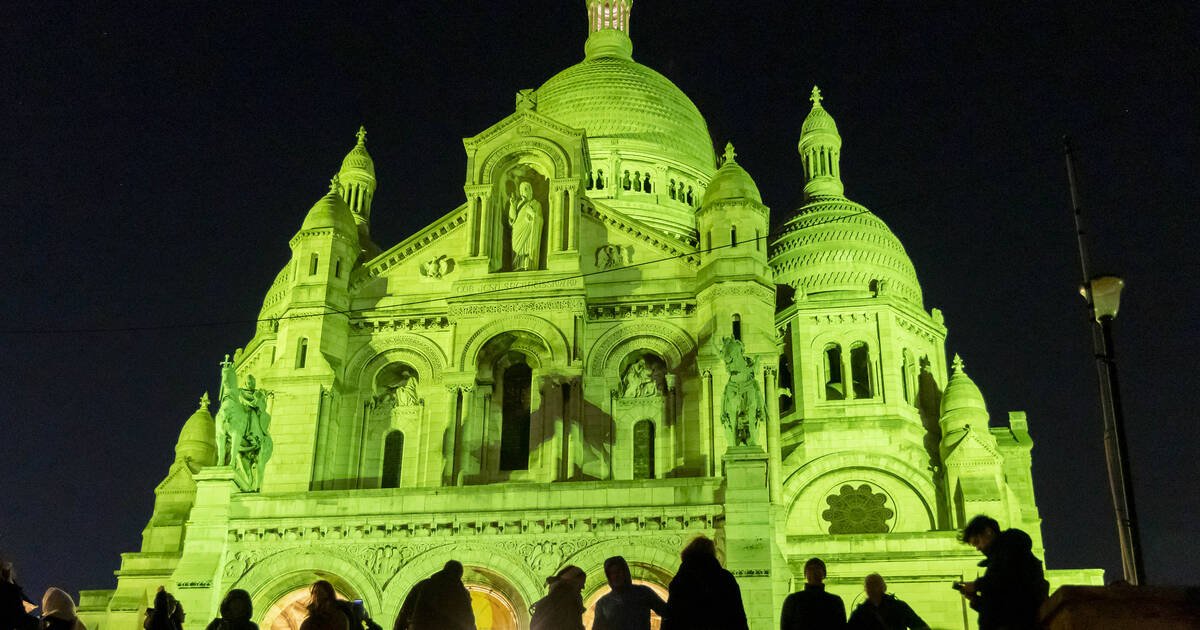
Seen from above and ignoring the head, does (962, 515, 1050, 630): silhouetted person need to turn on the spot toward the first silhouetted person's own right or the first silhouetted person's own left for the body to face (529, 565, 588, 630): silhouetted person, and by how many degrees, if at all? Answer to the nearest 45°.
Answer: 0° — they already face them

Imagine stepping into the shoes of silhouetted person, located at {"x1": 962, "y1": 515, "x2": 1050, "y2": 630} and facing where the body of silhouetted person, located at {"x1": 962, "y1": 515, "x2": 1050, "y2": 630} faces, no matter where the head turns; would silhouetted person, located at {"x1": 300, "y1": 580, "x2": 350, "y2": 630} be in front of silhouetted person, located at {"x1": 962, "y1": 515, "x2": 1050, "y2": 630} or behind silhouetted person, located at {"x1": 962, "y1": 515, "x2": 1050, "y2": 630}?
in front

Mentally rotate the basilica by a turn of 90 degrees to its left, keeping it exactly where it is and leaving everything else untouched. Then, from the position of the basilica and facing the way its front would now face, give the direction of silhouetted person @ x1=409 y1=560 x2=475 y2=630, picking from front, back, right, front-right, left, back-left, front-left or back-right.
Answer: right

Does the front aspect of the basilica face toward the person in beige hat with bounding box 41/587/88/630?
yes

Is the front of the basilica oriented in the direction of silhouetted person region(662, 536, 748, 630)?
yes

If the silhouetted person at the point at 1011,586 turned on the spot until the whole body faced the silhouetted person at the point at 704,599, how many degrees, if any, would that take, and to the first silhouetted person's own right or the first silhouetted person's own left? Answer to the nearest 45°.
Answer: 0° — they already face them

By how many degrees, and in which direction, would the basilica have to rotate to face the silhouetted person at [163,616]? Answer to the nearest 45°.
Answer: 0° — it already faces them

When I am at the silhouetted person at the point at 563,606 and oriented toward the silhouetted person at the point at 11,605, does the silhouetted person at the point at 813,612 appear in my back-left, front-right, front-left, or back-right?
back-left

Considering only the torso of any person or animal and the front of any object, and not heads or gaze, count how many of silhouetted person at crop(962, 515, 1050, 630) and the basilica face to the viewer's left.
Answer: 1

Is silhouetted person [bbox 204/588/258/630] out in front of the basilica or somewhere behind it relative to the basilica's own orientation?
in front

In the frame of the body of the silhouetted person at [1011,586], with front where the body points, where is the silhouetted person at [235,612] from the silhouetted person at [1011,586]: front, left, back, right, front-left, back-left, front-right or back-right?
front

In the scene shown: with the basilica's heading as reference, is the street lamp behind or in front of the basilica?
in front

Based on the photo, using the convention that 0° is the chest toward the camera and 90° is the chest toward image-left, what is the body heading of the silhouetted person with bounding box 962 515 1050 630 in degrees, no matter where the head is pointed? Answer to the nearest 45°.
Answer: approximately 90°

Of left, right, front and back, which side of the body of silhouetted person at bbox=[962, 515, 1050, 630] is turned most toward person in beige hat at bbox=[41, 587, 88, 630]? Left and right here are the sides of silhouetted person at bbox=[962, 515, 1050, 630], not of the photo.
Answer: front

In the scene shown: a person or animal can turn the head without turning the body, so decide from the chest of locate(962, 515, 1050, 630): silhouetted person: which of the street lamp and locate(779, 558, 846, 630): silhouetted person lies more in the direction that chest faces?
the silhouetted person

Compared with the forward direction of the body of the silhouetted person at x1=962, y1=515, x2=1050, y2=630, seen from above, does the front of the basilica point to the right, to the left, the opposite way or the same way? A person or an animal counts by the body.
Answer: to the left

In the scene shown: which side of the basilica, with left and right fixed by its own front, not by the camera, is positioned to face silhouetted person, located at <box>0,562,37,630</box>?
front

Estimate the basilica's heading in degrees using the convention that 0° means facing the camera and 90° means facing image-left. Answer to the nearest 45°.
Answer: approximately 0°
